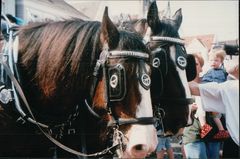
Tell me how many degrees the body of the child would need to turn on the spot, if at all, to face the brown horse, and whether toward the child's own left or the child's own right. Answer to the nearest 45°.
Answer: approximately 45° to the child's own right

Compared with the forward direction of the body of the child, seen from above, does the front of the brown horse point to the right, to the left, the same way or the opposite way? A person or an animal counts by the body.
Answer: to the left

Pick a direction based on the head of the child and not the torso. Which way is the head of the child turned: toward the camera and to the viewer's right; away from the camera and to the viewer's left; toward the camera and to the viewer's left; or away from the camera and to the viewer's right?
toward the camera and to the viewer's left

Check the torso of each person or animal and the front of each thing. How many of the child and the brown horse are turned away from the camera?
0

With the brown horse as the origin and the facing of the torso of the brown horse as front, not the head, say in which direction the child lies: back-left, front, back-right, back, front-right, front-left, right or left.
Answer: front-left

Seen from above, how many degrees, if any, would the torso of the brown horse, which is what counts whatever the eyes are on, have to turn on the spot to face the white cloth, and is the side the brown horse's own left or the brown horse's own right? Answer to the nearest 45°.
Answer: approximately 45° to the brown horse's own left

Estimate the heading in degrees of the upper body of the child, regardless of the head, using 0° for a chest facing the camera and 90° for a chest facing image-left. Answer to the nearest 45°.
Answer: approximately 45°
